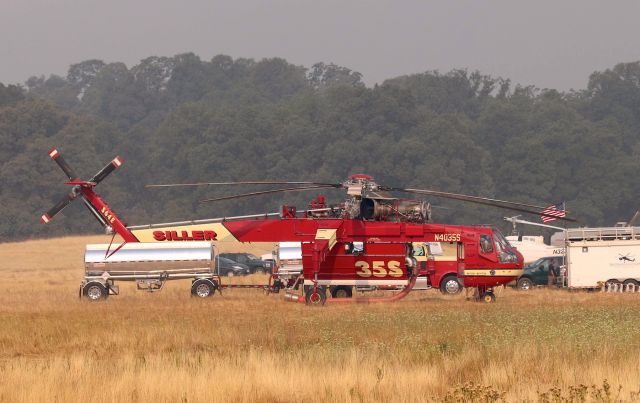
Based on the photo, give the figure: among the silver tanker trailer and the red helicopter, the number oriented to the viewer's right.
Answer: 2

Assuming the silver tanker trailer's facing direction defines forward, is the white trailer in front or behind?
in front

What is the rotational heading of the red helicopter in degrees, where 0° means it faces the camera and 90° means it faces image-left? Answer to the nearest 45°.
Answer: approximately 270°

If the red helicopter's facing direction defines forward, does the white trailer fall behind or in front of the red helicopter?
in front

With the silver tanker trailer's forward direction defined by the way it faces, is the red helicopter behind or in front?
in front

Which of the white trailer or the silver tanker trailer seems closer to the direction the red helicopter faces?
the white trailer

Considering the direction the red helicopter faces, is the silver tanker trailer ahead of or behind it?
behind

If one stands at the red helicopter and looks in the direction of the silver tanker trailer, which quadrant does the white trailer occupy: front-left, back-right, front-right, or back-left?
back-right

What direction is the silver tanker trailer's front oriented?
to the viewer's right

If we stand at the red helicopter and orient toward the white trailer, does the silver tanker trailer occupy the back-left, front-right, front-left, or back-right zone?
back-left
